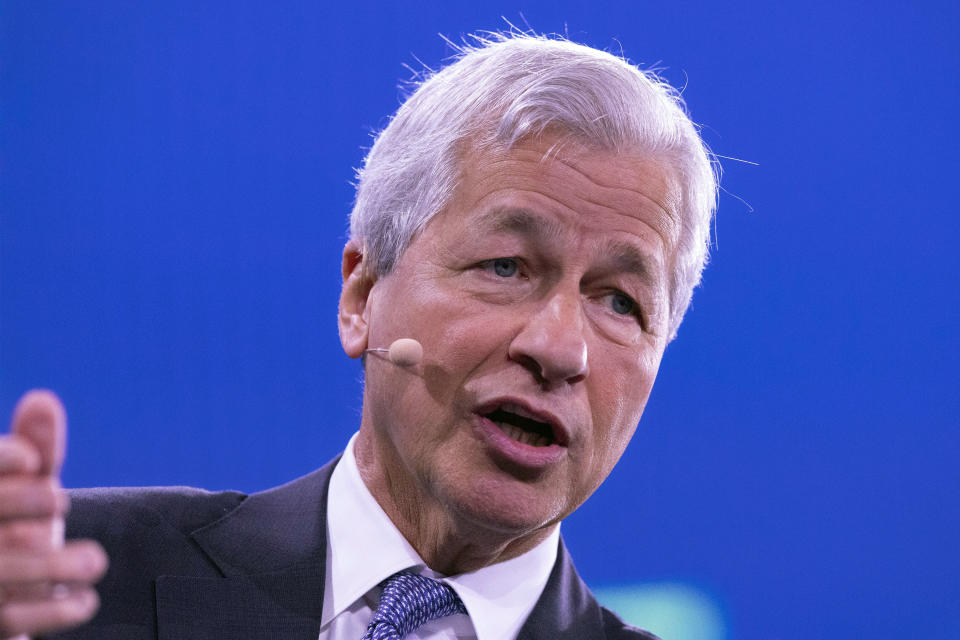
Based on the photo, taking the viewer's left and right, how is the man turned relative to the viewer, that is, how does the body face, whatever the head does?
facing the viewer and to the right of the viewer
